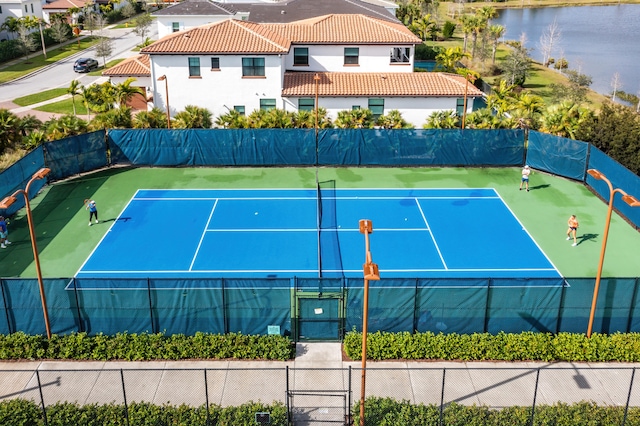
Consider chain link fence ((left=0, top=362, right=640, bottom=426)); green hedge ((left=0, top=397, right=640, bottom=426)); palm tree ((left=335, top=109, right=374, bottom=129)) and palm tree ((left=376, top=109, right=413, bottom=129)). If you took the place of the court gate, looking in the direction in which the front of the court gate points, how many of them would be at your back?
2

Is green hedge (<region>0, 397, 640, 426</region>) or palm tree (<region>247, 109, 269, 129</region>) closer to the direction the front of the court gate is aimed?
the green hedge

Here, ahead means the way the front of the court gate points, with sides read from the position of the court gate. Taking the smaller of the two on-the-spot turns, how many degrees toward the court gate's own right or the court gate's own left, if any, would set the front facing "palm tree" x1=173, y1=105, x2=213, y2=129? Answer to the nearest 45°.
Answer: approximately 180°

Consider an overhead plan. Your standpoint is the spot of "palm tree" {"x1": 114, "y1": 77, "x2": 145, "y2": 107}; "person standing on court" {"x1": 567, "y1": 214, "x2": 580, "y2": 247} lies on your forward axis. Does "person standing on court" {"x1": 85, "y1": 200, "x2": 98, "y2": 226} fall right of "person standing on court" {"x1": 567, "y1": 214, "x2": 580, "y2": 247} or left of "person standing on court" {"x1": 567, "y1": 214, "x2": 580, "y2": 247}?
right

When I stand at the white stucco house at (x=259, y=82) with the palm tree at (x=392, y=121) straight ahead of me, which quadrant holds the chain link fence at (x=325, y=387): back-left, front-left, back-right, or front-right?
front-right

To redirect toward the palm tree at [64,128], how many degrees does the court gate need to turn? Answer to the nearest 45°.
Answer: approximately 135° to its right

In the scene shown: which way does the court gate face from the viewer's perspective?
toward the camera

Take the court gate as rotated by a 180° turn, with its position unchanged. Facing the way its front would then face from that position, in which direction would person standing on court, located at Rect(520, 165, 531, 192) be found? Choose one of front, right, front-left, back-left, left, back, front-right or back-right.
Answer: front-right

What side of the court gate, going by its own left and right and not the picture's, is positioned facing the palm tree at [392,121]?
back

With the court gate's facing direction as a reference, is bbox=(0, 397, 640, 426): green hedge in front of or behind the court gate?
in front

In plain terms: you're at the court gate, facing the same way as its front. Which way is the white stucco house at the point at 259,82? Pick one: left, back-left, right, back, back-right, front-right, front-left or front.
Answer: back

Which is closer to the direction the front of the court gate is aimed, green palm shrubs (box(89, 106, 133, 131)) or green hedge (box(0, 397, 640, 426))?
the green hedge

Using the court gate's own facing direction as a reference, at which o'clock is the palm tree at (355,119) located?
The palm tree is roughly at 6 o'clock from the court gate.

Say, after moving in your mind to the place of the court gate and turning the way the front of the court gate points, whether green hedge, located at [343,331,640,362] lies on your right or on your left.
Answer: on your left

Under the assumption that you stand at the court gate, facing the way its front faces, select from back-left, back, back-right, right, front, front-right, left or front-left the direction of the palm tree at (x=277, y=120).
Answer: back

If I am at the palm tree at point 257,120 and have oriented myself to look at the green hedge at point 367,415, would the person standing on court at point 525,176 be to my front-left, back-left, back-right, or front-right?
front-left
